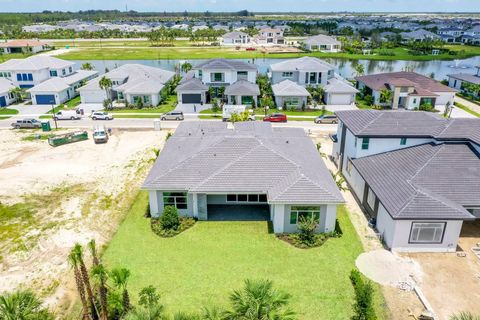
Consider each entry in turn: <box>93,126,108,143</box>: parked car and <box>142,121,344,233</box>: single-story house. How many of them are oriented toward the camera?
1

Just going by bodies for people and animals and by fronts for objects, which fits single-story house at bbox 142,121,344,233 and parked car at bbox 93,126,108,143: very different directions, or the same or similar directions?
very different directions

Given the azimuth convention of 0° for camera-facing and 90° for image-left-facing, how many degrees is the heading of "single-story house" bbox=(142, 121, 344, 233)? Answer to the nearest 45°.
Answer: approximately 180°

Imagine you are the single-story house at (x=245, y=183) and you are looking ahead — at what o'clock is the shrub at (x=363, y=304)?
The shrub is roughly at 5 o'clock from the single-story house.

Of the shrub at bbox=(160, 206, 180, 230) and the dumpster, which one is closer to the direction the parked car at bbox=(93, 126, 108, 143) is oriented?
the shrub

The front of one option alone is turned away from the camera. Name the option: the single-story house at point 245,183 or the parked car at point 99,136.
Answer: the single-story house

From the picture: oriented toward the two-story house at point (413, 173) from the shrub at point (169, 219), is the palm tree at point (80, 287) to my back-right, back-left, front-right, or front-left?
back-right

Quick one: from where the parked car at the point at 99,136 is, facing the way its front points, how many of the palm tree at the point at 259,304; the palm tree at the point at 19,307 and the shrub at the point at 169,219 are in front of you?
3
